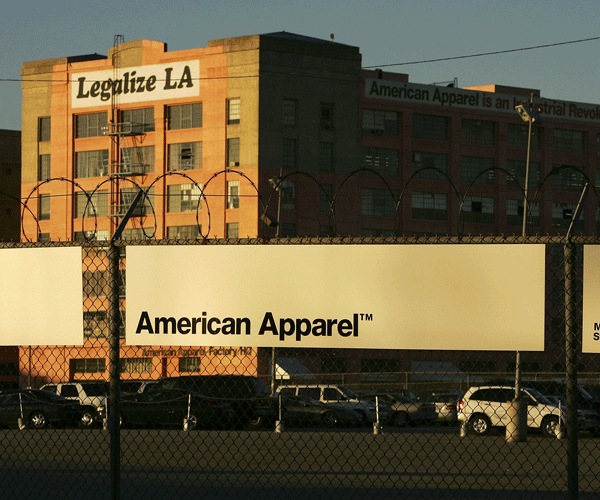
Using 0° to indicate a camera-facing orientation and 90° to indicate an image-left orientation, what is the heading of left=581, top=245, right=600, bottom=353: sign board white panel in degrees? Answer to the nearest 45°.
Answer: approximately 0°

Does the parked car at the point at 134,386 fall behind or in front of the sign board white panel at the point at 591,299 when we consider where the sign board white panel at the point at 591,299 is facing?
behind

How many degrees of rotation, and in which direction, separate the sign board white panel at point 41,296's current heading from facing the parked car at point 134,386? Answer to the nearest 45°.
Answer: approximately 180°

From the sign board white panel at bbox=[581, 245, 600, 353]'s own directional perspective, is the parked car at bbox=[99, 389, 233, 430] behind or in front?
behind

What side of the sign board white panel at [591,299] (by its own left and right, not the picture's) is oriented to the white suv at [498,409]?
back

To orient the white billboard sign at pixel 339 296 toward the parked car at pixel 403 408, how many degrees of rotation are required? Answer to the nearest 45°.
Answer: approximately 180°
